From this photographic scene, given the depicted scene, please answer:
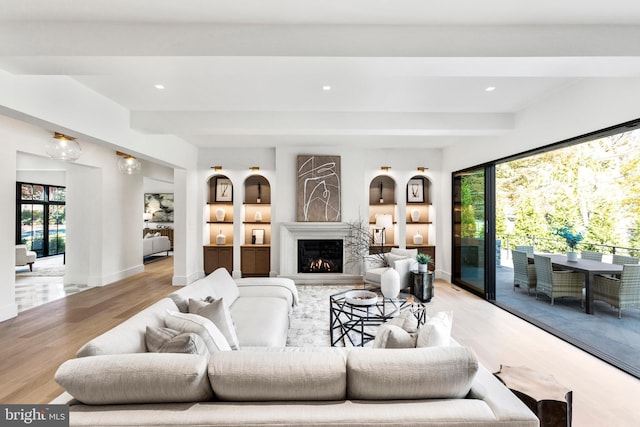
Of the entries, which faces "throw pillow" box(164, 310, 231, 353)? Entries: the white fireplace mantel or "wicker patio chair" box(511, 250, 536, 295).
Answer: the white fireplace mantel

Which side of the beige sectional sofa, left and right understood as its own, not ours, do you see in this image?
back

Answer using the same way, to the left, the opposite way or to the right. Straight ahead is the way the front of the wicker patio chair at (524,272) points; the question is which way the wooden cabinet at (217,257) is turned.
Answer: to the right

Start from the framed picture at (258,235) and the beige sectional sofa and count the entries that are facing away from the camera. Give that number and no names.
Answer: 1

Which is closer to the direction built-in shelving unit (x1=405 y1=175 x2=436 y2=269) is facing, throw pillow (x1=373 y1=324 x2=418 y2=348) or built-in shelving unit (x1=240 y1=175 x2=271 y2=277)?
the throw pillow

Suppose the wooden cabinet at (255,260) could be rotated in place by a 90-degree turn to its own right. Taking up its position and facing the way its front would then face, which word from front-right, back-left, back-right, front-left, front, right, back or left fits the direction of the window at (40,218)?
front-right

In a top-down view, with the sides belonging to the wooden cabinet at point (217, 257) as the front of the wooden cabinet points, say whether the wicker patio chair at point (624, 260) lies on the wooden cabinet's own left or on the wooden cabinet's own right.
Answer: on the wooden cabinet's own left

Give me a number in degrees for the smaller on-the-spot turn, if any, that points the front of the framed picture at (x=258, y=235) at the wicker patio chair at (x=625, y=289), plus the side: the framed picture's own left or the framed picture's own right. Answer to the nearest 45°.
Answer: approximately 45° to the framed picture's own left

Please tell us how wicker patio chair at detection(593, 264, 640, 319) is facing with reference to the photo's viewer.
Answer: facing away from the viewer and to the left of the viewer

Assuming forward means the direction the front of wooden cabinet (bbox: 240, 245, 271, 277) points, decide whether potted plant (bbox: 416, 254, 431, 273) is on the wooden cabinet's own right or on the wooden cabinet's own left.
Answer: on the wooden cabinet's own left

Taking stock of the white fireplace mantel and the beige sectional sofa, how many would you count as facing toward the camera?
1
